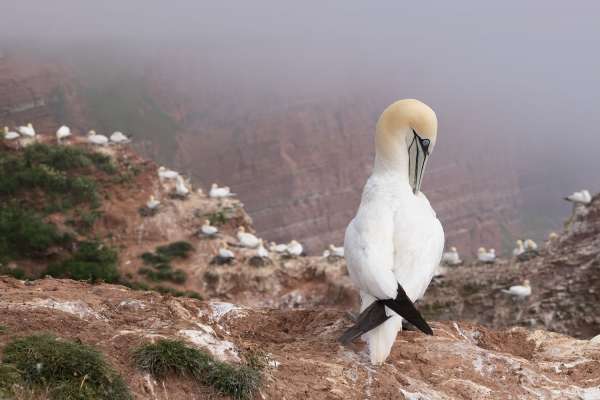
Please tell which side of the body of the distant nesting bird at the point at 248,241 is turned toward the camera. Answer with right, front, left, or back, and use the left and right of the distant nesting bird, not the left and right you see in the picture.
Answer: left

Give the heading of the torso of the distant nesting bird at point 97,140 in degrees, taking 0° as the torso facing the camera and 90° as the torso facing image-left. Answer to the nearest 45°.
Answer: approximately 90°

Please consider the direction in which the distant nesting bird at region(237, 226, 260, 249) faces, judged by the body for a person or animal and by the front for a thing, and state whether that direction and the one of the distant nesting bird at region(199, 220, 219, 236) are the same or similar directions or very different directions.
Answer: same or similar directions

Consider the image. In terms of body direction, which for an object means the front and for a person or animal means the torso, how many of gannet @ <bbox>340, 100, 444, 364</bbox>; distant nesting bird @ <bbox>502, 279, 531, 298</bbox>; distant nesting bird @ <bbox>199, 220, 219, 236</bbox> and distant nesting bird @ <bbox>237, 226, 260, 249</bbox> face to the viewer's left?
2

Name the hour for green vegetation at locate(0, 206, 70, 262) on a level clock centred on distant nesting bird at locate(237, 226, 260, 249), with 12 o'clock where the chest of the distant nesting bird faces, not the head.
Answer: The green vegetation is roughly at 12 o'clock from the distant nesting bird.

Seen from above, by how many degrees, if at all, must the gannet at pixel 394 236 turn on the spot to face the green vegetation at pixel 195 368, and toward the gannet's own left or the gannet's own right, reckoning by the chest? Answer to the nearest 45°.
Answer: approximately 135° to the gannet's own left

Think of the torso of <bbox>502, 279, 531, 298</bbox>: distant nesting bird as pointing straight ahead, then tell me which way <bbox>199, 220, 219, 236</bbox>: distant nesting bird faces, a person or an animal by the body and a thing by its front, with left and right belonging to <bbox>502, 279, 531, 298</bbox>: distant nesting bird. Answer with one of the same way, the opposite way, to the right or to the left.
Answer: the opposite way

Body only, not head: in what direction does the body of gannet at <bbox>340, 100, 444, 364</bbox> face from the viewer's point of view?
away from the camera
